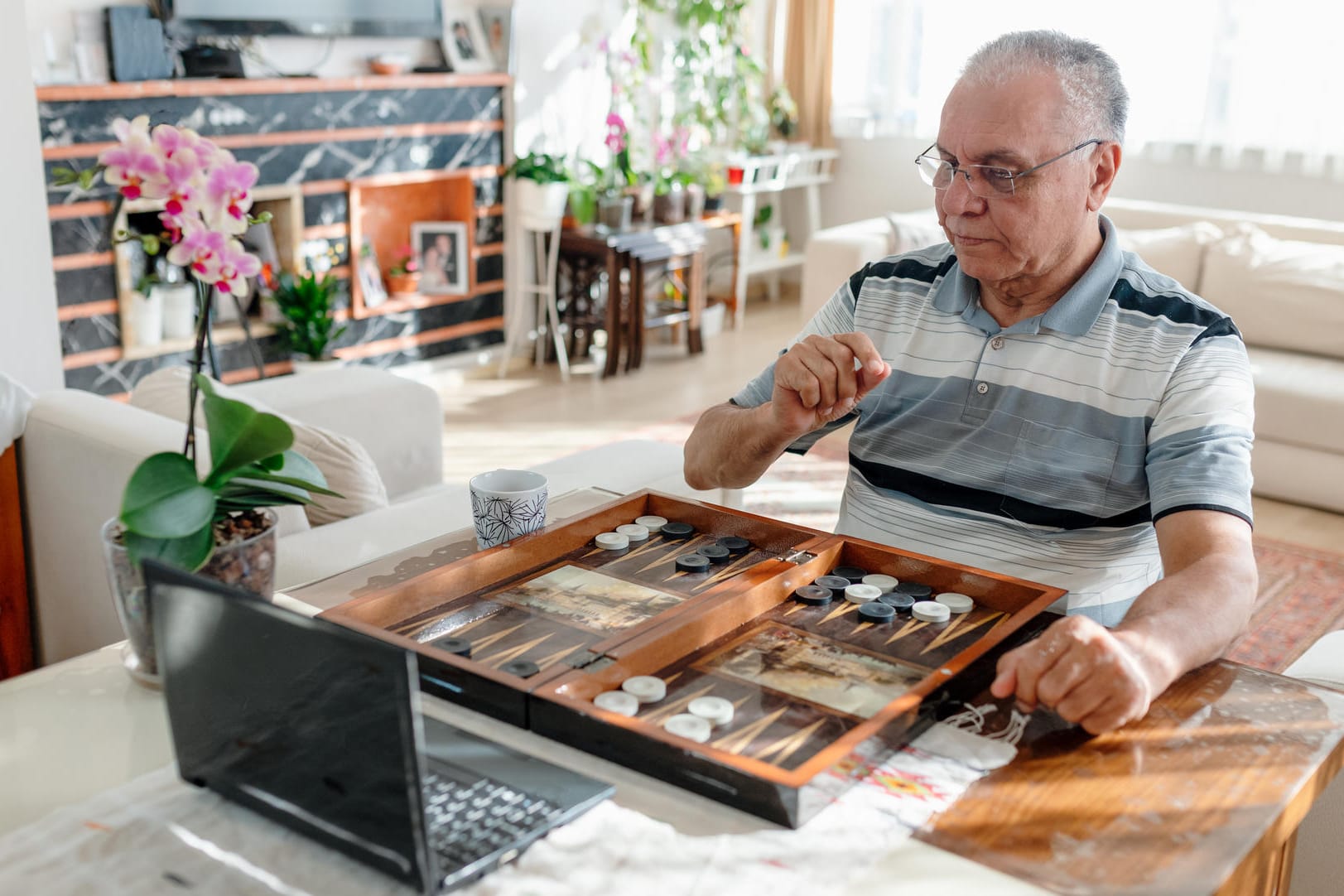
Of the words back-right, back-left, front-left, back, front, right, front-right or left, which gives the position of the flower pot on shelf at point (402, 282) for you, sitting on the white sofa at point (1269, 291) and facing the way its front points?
front-right

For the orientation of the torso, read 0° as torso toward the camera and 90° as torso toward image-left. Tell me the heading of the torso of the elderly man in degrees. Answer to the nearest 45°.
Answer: approximately 45°

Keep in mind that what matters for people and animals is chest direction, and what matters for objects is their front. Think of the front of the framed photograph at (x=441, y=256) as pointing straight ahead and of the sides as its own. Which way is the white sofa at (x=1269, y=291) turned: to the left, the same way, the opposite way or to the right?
to the right

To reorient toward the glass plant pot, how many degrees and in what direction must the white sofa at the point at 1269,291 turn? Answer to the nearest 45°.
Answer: approximately 45° to its left

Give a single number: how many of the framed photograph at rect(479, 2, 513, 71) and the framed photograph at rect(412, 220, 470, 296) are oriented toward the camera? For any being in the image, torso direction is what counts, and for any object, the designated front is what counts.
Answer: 2

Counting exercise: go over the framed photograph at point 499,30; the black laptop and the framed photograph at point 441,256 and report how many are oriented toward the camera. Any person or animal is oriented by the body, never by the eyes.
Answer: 2

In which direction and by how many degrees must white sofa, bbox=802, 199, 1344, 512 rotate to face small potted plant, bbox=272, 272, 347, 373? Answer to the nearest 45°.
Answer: approximately 45° to its right

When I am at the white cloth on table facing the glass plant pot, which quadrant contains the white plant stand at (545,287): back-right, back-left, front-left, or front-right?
front-right

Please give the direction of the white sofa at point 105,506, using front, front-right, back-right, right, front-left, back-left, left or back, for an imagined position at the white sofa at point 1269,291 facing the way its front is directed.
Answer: front

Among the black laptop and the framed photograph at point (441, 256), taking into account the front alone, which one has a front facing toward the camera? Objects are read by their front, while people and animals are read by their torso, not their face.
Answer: the framed photograph

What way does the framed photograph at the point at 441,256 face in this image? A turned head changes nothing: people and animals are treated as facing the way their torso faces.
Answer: toward the camera

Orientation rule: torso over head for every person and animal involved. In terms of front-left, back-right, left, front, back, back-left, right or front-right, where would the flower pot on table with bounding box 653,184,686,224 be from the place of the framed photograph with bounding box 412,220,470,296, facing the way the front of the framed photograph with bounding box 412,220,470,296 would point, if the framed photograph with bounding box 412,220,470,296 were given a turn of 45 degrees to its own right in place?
back-left

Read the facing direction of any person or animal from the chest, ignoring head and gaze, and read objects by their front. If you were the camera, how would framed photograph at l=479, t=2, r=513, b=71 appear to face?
facing the viewer

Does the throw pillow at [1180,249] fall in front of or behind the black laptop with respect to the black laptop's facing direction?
in front

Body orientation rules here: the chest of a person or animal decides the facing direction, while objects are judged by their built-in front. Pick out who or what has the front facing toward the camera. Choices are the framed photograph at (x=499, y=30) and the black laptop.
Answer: the framed photograph

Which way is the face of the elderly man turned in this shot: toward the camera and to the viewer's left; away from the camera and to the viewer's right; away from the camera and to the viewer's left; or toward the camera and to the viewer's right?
toward the camera and to the viewer's left

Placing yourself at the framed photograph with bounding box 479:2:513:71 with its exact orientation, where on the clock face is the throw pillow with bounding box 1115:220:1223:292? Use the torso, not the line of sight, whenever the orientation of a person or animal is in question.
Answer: The throw pillow is roughly at 10 o'clock from the framed photograph.
